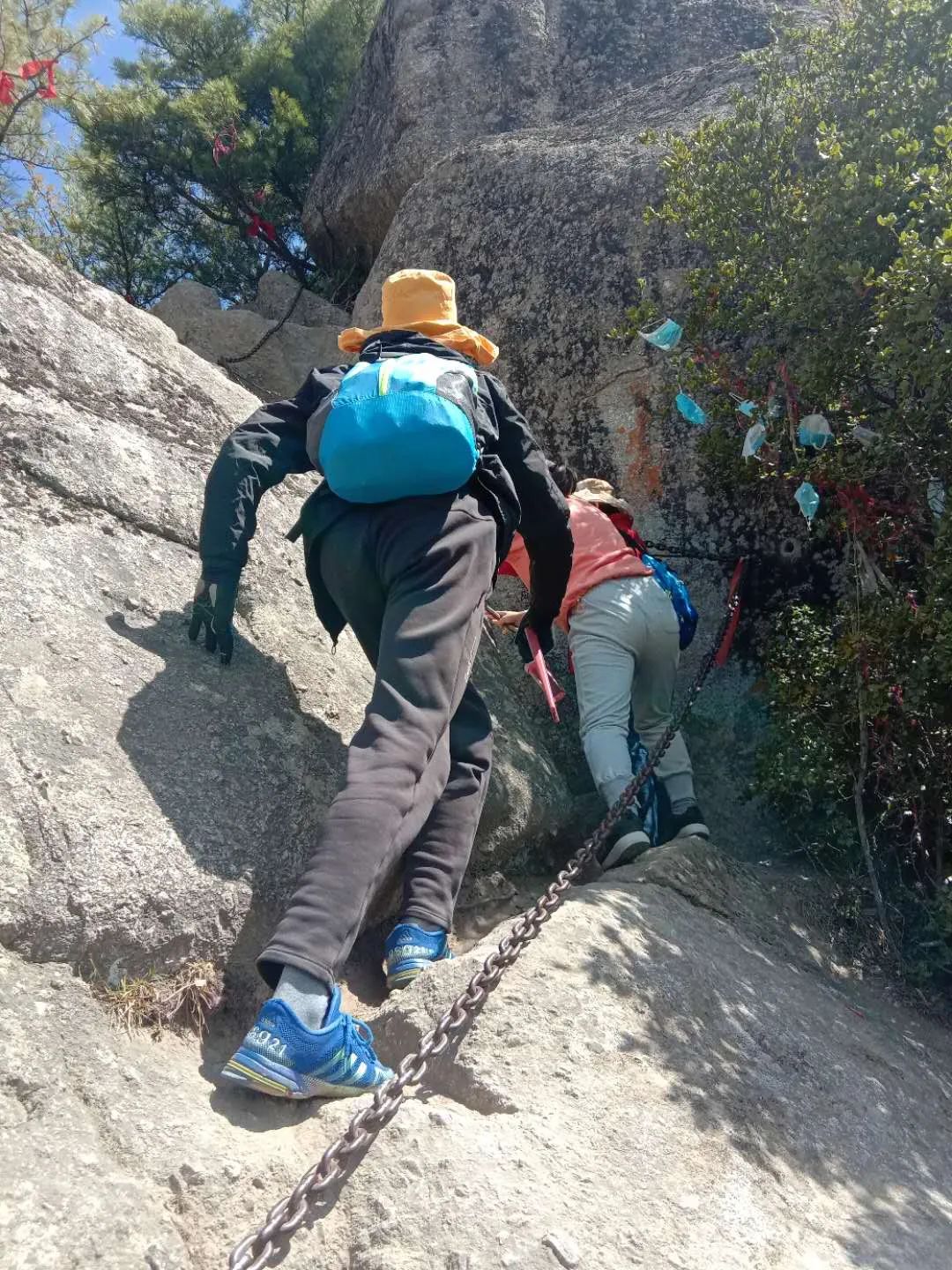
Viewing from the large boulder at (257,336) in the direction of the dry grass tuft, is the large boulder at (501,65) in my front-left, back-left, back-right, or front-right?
back-left

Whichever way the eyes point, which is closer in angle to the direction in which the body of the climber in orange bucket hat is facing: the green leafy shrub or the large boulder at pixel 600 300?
the large boulder

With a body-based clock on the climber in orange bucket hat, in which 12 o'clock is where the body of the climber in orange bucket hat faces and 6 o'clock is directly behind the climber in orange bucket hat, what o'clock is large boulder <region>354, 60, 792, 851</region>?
The large boulder is roughly at 12 o'clock from the climber in orange bucket hat.

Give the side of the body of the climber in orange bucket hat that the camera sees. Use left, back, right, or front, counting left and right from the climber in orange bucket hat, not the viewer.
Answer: back

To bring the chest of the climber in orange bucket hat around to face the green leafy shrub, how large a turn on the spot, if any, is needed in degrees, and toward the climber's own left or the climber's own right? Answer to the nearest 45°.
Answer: approximately 45° to the climber's own right

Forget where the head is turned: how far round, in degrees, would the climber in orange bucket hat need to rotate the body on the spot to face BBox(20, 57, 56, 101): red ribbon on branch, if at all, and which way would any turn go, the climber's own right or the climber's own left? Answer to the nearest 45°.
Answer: approximately 45° to the climber's own left
